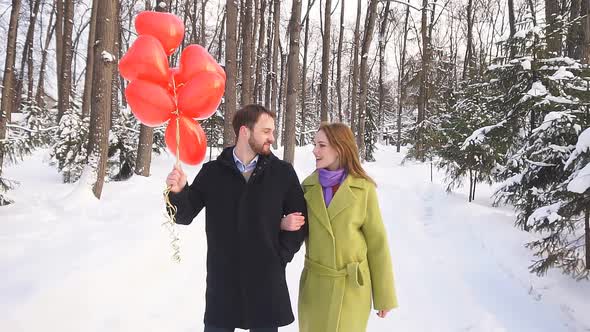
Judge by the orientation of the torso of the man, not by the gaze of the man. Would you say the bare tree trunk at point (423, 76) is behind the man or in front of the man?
behind

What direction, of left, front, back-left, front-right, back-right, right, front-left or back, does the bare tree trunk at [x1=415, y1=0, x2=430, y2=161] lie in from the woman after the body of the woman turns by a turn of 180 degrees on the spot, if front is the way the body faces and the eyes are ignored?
front-left

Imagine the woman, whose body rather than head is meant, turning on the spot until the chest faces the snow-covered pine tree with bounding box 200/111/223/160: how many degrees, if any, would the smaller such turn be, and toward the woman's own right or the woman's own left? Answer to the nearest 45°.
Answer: approximately 135° to the woman's own right

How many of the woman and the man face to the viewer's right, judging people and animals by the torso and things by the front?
0

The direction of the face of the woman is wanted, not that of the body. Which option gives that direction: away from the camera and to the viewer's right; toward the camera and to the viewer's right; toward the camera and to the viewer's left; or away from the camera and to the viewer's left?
toward the camera and to the viewer's left

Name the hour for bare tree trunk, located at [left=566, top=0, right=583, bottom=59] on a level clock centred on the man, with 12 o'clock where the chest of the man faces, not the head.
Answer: The bare tree trunk is roughly at 8 o'clock from the man.

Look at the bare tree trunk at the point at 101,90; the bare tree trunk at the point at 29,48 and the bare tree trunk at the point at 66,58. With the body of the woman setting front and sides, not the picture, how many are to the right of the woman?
3

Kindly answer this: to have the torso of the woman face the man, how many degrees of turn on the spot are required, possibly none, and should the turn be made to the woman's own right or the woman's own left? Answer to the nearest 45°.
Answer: approximately 45° to the woman's own right

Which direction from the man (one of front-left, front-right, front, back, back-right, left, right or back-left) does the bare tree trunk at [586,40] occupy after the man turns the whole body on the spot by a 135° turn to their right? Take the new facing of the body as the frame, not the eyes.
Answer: right

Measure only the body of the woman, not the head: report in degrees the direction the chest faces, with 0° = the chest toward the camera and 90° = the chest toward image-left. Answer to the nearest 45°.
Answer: approximately 45°

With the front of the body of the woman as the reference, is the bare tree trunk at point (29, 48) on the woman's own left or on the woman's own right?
on the woman's own right

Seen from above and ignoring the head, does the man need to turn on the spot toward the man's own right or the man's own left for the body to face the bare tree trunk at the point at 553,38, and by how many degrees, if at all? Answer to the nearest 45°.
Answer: approximately 135° to the man's own left

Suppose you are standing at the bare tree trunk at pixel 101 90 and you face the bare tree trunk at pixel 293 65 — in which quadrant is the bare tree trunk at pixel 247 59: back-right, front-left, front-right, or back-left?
front-left

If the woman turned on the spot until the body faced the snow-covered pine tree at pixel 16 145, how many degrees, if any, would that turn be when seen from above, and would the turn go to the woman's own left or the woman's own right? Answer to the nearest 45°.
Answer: approximately 90° to the woman's own right

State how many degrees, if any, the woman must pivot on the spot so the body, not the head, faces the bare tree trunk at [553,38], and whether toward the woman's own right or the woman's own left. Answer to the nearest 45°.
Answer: approximately 180°

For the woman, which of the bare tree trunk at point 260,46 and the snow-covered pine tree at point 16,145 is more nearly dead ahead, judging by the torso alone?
the snow-covered pine tree
